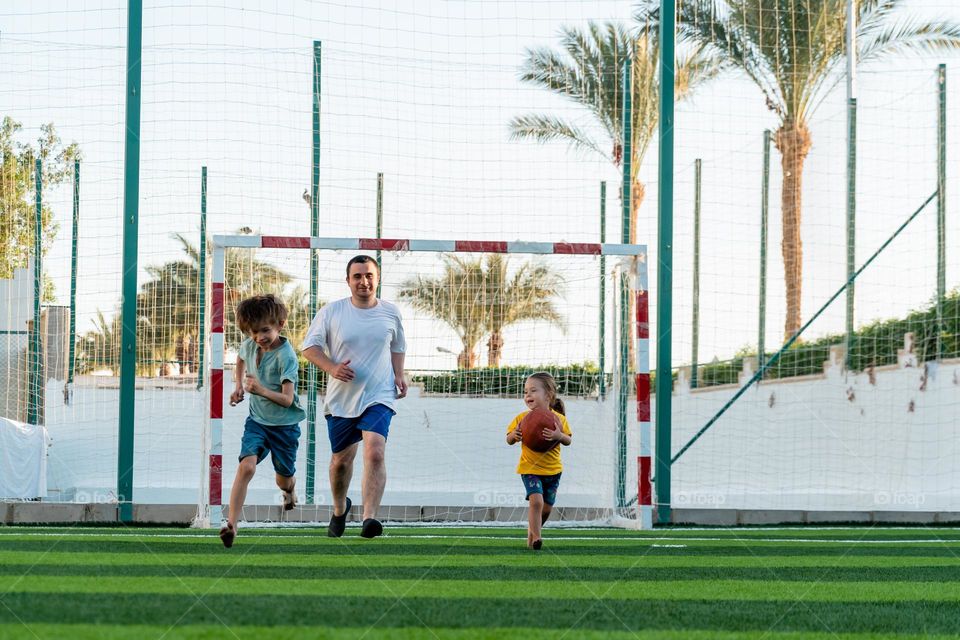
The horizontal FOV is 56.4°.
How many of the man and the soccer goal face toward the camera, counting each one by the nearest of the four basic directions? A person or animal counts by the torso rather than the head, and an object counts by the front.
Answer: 2

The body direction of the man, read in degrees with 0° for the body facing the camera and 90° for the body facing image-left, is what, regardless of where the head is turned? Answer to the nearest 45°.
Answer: approximately 0°

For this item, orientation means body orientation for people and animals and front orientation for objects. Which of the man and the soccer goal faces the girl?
the soccer goal

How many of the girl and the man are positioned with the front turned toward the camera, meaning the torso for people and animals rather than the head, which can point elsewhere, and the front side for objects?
2

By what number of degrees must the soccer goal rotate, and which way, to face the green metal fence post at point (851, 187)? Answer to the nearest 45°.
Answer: approximately 90° to its left

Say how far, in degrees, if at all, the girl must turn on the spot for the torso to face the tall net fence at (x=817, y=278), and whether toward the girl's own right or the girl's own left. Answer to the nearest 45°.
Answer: approximately 135° to the girl's own left

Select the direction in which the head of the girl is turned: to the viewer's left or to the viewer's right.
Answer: to the viewer's left
